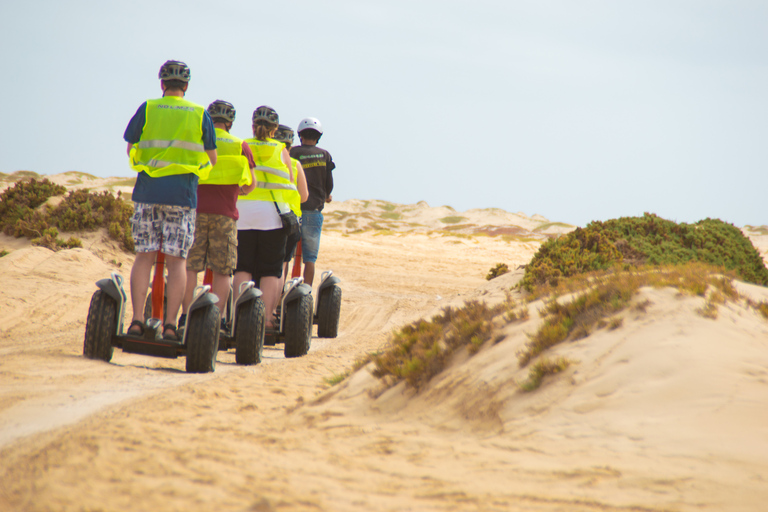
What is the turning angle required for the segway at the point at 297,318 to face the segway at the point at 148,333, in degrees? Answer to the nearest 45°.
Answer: approximately 135° to its left

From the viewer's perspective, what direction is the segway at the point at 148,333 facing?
away from the camera

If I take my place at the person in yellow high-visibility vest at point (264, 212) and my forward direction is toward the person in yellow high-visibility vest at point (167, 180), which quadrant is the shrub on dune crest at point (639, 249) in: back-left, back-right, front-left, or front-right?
back-left

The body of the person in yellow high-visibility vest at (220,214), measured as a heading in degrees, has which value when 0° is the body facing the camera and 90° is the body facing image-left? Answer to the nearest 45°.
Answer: approximately 180°

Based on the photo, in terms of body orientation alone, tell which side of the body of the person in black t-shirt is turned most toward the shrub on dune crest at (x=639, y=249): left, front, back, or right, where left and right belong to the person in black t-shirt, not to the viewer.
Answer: right

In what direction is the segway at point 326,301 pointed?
away from the camera

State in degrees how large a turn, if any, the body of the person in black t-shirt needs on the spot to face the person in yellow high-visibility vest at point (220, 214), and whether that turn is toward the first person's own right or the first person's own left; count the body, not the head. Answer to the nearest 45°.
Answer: approximately 180°

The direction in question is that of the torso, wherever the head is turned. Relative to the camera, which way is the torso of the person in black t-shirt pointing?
away from the camera

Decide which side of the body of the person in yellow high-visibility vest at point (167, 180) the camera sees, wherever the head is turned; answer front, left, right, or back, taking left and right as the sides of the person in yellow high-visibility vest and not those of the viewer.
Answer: back

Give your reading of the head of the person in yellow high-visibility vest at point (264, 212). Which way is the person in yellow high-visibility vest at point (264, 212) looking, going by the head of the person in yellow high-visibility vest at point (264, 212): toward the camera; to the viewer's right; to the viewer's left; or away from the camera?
away from the camera

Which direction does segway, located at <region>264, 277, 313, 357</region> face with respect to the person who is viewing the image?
facing away from the viewer
